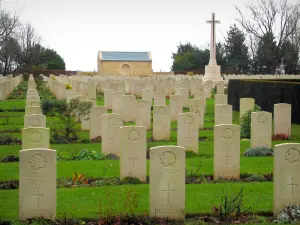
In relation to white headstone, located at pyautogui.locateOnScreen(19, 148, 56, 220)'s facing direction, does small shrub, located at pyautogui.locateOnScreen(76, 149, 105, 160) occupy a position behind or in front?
behind

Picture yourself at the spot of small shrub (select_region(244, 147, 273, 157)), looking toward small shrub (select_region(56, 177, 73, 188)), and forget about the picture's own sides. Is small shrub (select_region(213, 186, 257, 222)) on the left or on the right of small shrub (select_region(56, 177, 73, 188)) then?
left

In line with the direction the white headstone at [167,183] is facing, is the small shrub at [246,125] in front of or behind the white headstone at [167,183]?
behind

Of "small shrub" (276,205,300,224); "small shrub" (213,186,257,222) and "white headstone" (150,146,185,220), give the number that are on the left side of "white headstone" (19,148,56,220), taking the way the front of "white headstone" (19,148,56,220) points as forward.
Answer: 3

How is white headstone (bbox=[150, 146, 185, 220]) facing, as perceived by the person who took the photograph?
facing the viewer

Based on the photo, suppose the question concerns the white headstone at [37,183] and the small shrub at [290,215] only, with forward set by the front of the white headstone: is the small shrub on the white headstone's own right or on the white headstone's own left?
on the white headstone's own left

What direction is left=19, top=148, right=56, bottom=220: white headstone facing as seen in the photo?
toward the camera

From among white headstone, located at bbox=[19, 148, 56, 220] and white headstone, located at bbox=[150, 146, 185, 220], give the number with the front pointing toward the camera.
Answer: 2

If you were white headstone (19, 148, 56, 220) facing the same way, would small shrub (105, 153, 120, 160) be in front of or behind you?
behind

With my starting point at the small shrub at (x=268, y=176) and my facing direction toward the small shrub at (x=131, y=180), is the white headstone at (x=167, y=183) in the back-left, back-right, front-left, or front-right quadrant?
front-left

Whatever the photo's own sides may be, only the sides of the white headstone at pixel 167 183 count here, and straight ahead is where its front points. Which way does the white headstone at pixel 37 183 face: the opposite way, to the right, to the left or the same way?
the same way

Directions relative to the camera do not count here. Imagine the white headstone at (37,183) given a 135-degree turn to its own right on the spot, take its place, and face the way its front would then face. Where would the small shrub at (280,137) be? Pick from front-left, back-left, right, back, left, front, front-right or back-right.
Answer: right

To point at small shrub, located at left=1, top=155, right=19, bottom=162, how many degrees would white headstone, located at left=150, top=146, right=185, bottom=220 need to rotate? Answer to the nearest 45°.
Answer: approximately 135° to its right

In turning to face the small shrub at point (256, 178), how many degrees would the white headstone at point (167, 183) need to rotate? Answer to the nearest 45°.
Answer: approximately 135° to its left

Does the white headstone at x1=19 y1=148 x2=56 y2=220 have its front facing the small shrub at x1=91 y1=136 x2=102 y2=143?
no

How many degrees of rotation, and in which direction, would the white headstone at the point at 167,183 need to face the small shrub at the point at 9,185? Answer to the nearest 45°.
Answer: approximately 135° to its right

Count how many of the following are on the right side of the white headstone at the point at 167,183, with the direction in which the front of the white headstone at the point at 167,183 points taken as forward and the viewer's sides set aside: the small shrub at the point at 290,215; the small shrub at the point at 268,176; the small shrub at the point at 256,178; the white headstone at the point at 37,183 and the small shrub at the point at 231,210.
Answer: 1
